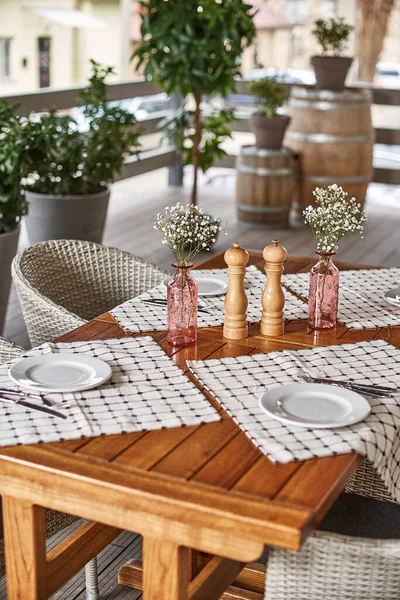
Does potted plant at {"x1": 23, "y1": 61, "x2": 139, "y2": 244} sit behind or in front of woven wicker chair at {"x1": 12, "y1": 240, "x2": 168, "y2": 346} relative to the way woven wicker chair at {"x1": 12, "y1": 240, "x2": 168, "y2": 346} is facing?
behind

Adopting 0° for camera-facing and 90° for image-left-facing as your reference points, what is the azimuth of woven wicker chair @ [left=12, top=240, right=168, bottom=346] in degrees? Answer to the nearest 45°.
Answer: approximately 315°

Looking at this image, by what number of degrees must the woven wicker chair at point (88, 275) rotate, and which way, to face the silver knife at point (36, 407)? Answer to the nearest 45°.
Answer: approximately 45° to its right

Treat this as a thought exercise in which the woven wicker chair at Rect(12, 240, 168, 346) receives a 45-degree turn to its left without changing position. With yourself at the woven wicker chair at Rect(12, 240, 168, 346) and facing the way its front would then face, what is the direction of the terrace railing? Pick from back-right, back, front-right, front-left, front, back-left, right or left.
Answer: left

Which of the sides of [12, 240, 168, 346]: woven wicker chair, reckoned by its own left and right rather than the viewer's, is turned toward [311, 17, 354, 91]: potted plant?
left

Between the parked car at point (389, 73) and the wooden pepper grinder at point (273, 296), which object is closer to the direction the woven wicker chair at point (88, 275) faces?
the wooden pepper grinder

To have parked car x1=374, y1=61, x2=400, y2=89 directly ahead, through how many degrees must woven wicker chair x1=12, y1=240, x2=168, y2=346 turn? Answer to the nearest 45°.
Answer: approximately 90° to its left

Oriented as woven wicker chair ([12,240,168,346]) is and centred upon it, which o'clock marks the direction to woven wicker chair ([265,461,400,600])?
woven wicker chair ([265,461,400,600]) is roughly at 1 o'clock from woven wicker chair ([12,240,168,346]).

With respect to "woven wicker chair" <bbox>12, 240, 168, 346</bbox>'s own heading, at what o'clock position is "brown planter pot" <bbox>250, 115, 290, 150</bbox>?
The brown planter pot is roughly at 8 o'clock from the woven wicker chair.

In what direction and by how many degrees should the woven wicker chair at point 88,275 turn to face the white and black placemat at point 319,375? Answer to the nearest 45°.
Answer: approximately 45° to its right

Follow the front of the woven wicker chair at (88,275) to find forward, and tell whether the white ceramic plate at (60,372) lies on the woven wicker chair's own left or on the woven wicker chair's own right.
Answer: on the woven wicker chair's own right

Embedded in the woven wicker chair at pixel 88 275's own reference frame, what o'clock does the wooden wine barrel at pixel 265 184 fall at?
The wooden wine barrel is roughly at 8 o'clock from the woven wicker chair.
